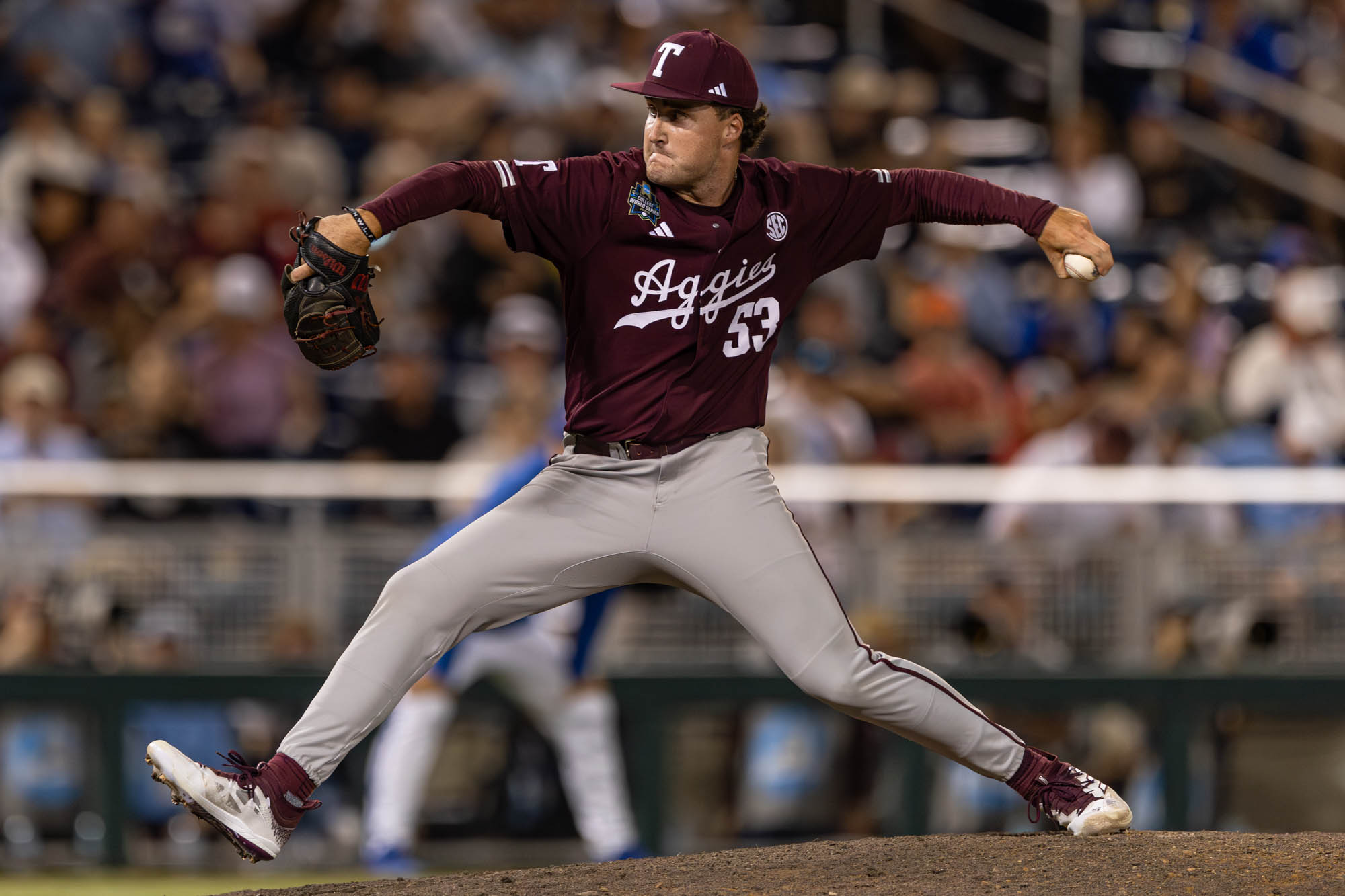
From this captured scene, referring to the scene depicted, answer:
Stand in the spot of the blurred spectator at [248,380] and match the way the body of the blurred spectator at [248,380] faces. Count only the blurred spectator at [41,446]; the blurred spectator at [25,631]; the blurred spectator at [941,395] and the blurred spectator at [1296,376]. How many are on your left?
2

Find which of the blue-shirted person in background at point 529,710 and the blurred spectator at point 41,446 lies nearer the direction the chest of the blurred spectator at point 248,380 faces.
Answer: the blue-shirted person in background

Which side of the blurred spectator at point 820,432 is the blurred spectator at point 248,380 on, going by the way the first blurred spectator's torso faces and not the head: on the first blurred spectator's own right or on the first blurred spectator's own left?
on the first blurred spectator's own right

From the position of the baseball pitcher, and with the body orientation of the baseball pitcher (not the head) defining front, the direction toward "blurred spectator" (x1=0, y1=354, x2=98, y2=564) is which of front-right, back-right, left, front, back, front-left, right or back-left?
back-right

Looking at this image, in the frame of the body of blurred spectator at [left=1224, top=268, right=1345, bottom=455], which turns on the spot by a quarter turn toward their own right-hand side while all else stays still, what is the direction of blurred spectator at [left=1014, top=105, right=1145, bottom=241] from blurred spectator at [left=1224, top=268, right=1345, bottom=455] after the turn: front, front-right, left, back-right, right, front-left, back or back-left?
front-right

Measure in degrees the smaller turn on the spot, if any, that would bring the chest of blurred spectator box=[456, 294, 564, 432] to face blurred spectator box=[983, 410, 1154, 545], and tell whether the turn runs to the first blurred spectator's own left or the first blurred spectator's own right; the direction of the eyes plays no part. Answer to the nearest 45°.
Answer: approximately 90° to the first blurred spectator's own left

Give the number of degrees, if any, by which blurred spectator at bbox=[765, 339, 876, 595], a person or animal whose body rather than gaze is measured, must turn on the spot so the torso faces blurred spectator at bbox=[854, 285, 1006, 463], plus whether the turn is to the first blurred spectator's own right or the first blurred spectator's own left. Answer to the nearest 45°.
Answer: approximately 135° to the first blurred spectator's own left

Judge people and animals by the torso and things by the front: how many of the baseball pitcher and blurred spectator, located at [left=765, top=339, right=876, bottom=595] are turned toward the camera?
2
